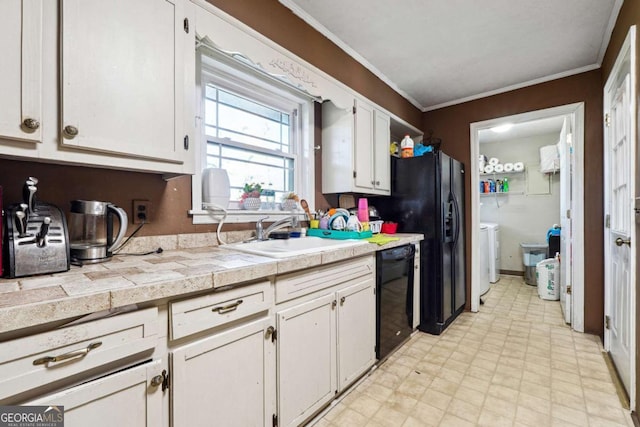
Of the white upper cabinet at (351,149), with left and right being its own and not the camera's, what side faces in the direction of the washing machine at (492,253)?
left

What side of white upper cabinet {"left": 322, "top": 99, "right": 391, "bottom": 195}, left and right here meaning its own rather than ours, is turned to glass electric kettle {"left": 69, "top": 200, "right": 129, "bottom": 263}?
right

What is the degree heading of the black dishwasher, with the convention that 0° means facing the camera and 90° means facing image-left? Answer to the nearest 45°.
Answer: approximately 315°

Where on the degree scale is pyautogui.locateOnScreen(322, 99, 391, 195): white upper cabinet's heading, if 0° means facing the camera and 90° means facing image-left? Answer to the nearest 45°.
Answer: approximately 315°

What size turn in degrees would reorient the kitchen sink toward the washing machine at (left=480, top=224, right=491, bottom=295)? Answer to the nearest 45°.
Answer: approximately 90° to its left

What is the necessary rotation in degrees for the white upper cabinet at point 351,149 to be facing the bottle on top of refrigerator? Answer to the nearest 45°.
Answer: approximately 90° to its left

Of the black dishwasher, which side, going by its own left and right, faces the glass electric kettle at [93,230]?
right

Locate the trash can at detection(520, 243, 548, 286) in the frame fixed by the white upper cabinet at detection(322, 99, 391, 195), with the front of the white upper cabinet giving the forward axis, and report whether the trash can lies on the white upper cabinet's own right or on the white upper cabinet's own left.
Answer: on the white upper cabinet's own left
